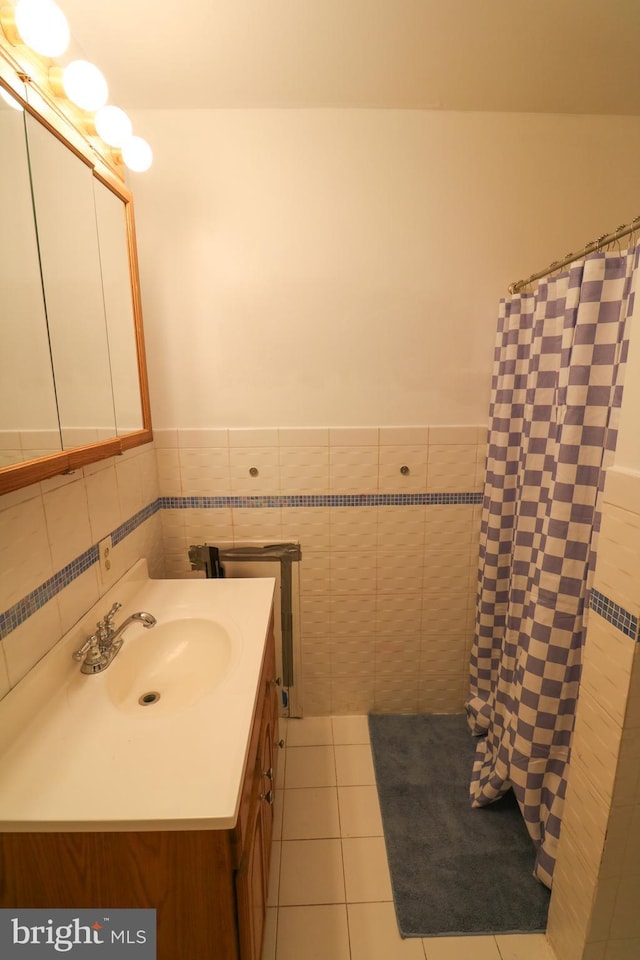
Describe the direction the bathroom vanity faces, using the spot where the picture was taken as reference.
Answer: facing to the right of the viewer

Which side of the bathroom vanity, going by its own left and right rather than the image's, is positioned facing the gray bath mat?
front

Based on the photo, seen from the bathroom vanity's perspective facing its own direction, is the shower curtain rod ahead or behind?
ahead

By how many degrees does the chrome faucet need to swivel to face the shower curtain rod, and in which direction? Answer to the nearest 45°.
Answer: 0° — it already faces it

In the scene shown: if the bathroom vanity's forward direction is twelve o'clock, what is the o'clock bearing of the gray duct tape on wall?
The gray duct tape on wall is roughly at 10 o'clock from the bathroom vanity.

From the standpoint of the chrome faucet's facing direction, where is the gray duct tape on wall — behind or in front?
in front

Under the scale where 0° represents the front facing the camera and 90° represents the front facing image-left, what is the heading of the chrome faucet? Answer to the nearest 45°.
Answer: approximately 270°
